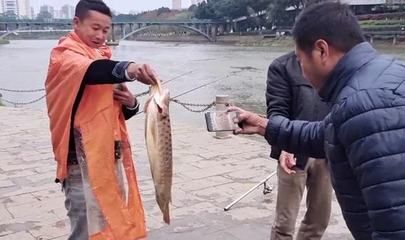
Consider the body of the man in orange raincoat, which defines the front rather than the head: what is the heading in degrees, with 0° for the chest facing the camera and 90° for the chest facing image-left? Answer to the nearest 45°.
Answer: approximately 315°

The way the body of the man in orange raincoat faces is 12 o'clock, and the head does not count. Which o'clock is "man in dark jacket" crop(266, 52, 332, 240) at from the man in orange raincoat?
The man in dark jacket is roughly at 10 o'clock from the man in orange raincoat.

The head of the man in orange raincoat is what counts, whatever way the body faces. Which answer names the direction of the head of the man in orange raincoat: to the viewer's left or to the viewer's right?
to the viewer's right
